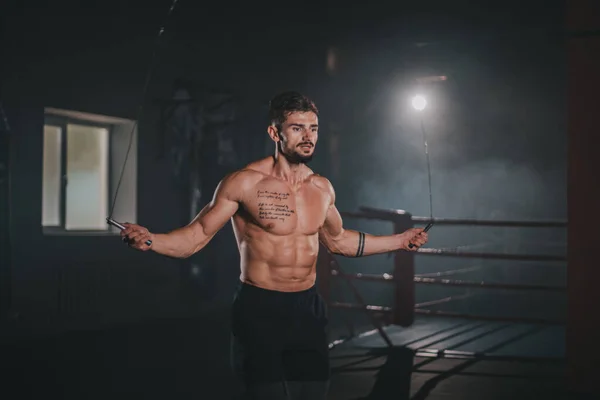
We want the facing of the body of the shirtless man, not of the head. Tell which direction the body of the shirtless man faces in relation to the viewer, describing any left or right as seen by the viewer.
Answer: facing the viewer and to the right of the viewer

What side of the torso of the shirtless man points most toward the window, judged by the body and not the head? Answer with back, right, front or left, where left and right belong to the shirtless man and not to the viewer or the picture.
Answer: back

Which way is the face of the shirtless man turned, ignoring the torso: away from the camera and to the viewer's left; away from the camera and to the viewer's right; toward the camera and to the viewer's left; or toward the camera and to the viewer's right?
toward the camera and to the viewer's right
